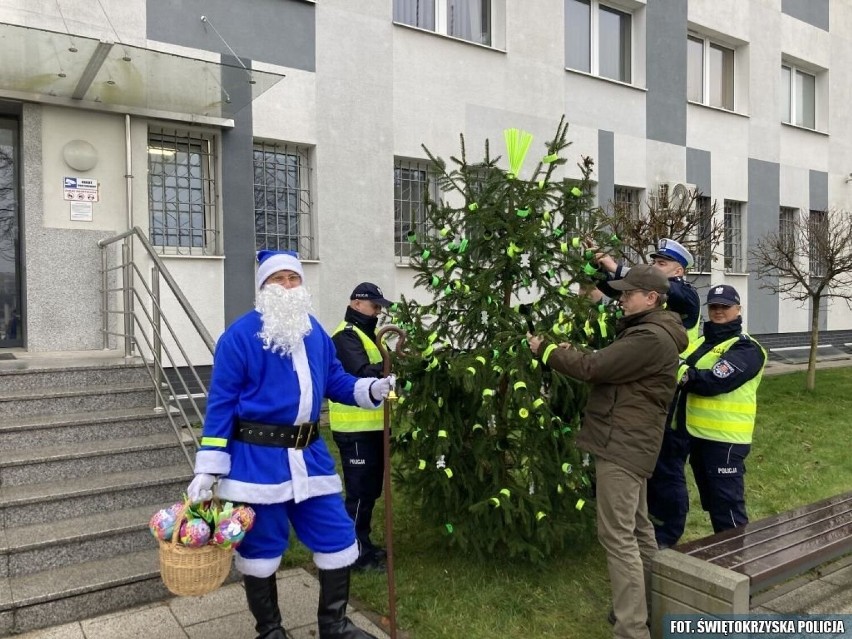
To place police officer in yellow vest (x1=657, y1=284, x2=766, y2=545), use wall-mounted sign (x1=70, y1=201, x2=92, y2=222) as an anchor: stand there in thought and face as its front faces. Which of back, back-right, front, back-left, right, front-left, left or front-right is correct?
front-left

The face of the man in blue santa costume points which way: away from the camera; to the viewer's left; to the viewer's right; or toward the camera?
toward the camera

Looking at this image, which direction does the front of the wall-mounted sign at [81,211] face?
toward the camera

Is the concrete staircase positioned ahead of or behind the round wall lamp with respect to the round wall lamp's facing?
ahead

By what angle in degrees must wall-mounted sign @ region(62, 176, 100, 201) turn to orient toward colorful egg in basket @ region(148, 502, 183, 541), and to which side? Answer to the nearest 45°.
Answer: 0° — it already faces it

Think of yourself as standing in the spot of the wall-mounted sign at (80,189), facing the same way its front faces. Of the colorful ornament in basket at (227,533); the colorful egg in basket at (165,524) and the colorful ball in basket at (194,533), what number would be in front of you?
3

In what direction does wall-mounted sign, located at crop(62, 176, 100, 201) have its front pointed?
toward the camera

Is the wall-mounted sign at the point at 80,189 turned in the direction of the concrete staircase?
yes

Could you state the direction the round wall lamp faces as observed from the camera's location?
facing the viewer

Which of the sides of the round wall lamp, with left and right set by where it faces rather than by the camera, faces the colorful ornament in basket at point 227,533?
front

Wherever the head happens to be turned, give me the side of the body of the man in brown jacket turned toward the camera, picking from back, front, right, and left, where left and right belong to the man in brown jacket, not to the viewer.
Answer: left
